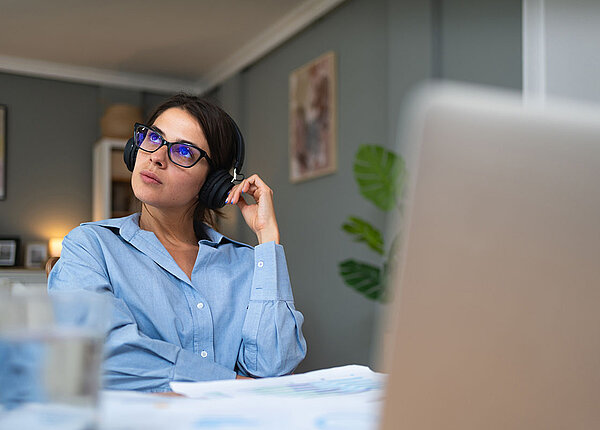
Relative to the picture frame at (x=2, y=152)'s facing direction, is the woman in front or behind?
in front

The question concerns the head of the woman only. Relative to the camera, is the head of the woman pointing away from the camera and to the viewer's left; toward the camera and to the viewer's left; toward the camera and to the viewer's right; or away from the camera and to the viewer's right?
toward the camera and to the viewer's left

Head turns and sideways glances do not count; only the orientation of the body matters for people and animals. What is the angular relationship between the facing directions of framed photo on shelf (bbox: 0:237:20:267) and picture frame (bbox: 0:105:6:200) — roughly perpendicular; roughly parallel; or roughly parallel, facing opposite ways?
roughly parallel

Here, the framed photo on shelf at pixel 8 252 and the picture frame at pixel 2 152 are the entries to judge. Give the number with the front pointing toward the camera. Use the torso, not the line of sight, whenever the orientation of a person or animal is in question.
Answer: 2

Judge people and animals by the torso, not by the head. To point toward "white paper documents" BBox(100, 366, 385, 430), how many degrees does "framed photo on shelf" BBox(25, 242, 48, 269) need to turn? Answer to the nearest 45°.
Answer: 0° — it already faces it

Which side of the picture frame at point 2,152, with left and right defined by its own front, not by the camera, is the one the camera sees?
front

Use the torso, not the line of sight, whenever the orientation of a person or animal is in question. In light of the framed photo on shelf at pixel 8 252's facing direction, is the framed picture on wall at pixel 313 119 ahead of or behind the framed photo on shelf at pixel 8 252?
ahead

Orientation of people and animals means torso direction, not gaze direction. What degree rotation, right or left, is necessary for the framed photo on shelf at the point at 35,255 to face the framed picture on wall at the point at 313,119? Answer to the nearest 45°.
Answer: approximately 45° to its left

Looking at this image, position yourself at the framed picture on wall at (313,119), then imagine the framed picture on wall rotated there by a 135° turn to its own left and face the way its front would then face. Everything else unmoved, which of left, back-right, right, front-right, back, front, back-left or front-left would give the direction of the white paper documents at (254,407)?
right

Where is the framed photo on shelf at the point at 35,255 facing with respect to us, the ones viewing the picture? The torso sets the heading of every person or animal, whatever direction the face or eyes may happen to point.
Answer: facing the viewer

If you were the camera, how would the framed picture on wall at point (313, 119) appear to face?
facing the viewer and to the left of the viewer

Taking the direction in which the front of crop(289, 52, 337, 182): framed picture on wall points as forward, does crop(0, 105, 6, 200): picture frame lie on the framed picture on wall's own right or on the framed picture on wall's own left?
on the framed picture on wall's own right

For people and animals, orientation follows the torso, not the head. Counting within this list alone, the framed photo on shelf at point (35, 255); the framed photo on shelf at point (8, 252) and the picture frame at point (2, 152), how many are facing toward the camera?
3

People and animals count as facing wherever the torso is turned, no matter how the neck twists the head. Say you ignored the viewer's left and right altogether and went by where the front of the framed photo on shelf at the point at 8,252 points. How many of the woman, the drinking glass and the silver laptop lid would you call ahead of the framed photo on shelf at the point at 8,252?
3
